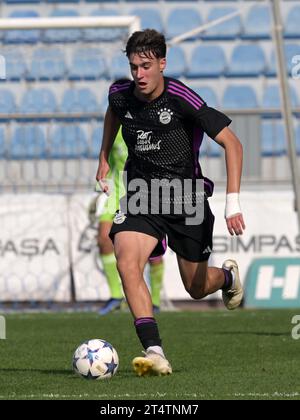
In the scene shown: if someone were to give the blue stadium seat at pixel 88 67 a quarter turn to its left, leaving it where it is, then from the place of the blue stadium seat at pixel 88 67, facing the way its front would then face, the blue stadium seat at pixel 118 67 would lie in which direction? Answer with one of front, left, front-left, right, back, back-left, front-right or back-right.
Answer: front

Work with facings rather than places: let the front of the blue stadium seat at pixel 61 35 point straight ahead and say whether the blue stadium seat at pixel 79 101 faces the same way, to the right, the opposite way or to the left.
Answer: the same way

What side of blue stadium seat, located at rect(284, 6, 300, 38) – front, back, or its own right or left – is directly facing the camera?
front

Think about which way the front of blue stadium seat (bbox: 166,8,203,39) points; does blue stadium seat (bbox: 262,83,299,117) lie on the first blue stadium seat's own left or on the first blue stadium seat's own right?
on the first blue stadium seat's own left

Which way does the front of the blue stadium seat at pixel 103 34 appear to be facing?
toward the camera

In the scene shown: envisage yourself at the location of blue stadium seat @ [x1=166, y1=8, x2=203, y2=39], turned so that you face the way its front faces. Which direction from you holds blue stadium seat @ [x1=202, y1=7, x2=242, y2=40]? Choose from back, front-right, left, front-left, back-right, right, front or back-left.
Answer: left

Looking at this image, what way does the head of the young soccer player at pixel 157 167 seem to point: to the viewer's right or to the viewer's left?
to the viewer's left

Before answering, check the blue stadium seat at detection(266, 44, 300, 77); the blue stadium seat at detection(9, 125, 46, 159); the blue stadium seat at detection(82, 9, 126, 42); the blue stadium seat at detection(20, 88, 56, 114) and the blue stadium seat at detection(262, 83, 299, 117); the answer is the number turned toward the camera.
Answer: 5

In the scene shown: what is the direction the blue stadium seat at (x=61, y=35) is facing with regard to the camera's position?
facing the viewer

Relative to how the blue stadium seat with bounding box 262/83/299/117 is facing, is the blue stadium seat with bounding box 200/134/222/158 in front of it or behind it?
in front

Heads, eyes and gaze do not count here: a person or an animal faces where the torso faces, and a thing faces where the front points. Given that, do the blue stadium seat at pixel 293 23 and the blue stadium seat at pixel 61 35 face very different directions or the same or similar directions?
same or similar directions

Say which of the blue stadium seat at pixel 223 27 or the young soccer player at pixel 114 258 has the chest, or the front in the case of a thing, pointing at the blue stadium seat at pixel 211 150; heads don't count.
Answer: the blue stadium seat at pixel 223 27

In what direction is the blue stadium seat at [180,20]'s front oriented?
toward the camera

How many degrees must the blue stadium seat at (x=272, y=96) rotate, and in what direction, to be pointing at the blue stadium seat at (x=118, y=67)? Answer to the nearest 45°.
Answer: approximately 45° to its right

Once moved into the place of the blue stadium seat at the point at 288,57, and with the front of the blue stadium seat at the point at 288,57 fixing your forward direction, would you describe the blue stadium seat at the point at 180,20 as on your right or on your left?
on your right

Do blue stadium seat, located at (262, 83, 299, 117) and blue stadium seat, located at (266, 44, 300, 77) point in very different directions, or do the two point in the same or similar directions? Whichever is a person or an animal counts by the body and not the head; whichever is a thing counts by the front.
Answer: same or similar directions
